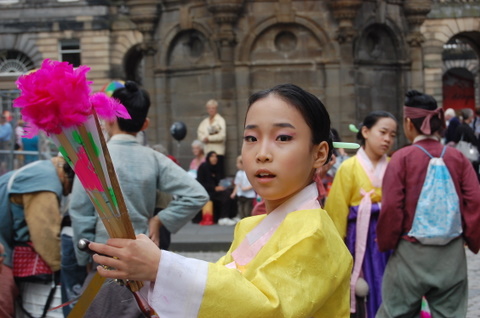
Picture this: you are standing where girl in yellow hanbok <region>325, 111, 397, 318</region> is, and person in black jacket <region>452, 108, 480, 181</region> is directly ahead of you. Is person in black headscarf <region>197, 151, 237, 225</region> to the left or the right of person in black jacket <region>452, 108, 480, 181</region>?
left

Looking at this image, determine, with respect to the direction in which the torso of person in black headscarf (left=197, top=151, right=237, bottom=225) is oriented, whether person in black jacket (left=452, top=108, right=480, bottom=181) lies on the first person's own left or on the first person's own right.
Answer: on the first person's own left

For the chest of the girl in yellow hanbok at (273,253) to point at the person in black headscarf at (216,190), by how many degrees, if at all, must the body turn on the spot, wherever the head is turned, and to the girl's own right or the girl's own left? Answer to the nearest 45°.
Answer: approximately 135° to the girl's own right

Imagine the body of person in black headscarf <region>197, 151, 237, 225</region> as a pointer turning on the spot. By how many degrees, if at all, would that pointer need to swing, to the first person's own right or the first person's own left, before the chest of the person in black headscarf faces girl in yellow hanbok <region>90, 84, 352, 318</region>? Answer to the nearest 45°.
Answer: approximately 45° to the first person's own right

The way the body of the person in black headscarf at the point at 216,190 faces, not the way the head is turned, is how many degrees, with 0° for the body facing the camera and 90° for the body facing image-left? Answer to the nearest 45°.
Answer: approximately 315°

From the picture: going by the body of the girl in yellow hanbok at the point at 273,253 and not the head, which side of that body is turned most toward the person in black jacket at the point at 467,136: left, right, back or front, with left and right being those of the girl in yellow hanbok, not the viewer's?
back
